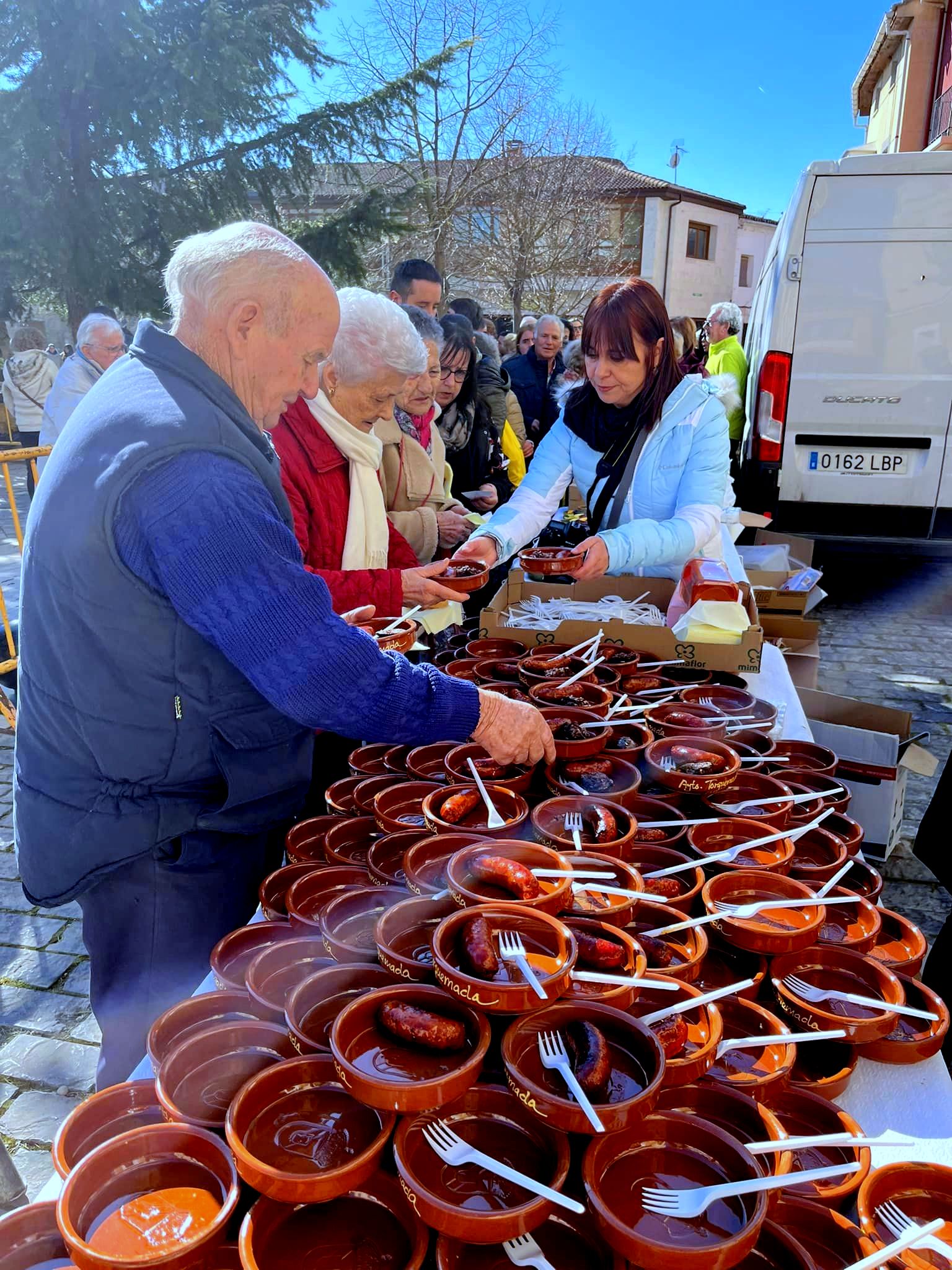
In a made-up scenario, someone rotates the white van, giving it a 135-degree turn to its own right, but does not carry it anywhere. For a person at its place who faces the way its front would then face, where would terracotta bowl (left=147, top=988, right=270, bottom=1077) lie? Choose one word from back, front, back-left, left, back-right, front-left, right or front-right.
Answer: front-right

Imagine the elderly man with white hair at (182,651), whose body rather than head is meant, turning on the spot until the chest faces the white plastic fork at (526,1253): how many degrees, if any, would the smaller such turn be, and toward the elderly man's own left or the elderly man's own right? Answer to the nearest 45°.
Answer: approximately 45° to the elderly man's own right

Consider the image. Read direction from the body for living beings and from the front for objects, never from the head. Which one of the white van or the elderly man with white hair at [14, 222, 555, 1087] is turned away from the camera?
the white van

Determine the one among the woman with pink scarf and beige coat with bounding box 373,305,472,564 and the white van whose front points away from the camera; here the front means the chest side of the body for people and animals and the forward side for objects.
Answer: the white van

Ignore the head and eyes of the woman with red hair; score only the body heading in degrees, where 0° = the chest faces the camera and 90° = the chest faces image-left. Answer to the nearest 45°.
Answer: approximately 45°

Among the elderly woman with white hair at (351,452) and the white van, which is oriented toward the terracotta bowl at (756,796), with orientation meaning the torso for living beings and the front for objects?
the elderly woman with white hair

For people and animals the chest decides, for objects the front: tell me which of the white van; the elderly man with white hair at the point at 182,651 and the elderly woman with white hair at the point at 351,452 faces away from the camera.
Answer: the white van

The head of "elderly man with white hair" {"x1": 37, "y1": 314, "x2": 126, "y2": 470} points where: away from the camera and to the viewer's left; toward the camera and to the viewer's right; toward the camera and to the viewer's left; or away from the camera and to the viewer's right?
toward the camera and to the viewer's right

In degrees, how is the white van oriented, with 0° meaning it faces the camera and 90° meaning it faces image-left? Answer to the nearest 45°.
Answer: approximately 180°

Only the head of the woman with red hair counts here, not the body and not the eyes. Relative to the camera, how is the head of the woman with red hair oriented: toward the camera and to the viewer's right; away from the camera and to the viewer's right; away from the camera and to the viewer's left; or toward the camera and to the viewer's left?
toward the camera and to the viewer's left

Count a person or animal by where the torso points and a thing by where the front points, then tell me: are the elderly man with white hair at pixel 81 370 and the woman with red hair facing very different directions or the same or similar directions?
very different directions

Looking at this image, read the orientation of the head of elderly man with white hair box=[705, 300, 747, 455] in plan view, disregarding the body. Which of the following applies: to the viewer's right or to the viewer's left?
to the viewer's left

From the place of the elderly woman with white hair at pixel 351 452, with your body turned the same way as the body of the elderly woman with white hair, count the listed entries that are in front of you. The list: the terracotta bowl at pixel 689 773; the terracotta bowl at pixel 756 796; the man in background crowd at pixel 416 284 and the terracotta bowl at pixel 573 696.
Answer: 3

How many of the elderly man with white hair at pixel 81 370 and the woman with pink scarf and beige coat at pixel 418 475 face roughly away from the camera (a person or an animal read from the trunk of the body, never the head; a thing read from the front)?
0

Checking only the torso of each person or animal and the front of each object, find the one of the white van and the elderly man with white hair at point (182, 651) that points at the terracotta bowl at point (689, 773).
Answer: the elderly man with white hair
